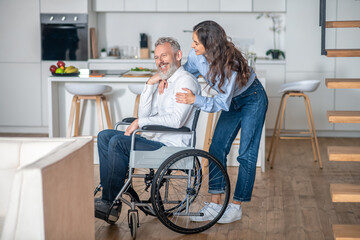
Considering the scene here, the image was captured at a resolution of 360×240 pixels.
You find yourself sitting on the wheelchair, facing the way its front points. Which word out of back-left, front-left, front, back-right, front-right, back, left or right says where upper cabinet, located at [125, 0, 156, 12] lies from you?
back-right

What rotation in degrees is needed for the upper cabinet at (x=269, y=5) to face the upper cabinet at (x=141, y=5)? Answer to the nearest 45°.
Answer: approximately 90° to its right

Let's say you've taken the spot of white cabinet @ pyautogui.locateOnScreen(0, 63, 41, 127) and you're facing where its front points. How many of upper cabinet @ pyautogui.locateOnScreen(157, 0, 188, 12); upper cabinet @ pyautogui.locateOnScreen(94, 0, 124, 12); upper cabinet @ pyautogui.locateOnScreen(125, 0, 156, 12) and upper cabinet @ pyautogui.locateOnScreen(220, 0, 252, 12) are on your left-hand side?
4

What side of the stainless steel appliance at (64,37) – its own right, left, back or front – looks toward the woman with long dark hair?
front

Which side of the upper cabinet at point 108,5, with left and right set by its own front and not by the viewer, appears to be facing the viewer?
front

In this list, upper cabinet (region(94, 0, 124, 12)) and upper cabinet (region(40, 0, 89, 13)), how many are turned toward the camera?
2

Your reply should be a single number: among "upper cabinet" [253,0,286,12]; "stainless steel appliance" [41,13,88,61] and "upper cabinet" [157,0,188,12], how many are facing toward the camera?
3

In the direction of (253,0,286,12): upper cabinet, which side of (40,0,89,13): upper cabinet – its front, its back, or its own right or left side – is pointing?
left

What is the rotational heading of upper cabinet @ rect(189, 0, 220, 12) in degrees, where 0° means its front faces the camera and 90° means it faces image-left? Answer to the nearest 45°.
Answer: approximately 0°

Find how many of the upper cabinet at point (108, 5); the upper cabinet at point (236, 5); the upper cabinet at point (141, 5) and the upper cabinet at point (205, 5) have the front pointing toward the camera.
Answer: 4

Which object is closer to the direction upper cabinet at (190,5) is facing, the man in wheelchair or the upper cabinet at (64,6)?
the man in wheelchair

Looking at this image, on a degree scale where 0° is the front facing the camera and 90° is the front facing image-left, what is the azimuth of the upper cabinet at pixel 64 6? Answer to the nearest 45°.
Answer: approximately 0°

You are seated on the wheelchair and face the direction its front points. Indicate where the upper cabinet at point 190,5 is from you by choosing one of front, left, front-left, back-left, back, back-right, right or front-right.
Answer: back-right

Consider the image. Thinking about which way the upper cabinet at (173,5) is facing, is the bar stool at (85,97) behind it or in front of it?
in front

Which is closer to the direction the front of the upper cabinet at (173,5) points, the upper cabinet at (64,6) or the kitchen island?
the kitchen island

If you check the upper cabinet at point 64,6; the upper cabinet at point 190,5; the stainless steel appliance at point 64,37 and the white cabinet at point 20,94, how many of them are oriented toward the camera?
4

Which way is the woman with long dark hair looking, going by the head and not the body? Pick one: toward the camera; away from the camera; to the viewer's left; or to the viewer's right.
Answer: to the viewer's left

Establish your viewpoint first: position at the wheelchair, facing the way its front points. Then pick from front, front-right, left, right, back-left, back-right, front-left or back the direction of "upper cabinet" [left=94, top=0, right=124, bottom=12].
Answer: back-right
